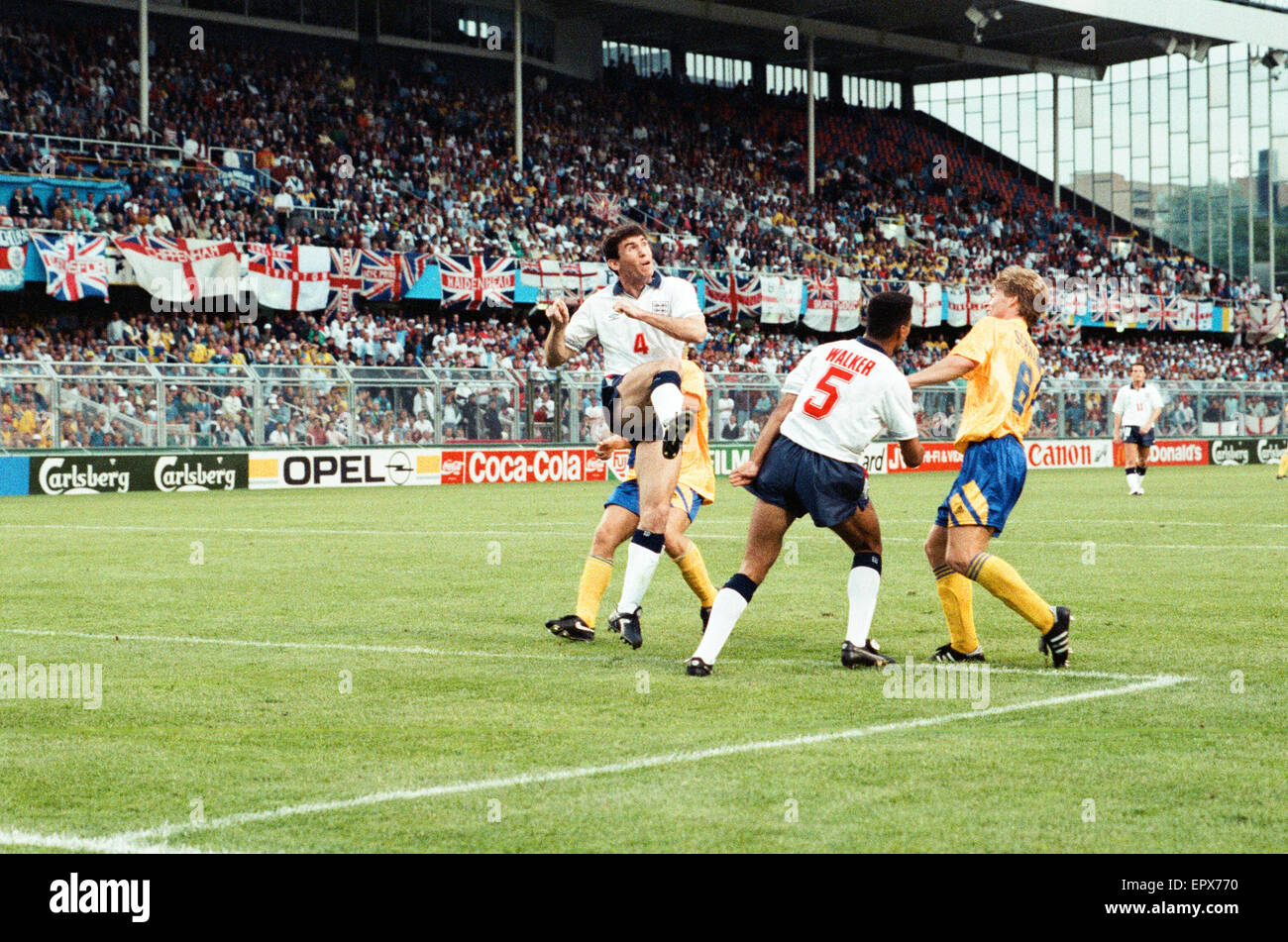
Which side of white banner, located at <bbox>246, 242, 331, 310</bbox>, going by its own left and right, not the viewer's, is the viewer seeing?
front

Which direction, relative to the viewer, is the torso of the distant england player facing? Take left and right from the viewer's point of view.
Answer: facing the viewer

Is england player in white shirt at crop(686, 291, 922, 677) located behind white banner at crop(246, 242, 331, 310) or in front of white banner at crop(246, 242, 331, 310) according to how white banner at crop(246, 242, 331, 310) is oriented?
in front

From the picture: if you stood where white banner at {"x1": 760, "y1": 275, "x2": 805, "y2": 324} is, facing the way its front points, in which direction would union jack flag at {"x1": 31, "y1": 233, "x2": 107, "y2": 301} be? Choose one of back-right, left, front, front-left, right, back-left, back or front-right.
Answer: front-right

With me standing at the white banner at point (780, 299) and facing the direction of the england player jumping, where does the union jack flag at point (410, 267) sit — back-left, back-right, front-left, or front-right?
front-right

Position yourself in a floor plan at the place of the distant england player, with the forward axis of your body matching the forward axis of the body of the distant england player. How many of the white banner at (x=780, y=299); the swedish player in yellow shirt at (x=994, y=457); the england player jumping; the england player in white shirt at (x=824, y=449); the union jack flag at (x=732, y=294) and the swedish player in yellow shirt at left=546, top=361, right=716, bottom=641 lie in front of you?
4

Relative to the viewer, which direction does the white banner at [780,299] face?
toward the camera

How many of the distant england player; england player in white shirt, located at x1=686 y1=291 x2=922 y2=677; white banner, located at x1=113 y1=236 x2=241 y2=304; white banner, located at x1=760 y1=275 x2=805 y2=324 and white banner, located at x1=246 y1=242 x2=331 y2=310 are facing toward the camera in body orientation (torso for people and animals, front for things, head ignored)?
4

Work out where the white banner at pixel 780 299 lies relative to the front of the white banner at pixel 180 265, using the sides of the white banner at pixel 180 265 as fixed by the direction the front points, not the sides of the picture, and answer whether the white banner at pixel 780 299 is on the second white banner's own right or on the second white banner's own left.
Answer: on the second white banner's own left

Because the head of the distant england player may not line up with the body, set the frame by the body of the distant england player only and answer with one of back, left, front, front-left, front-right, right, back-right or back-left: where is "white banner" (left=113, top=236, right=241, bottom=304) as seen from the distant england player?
right

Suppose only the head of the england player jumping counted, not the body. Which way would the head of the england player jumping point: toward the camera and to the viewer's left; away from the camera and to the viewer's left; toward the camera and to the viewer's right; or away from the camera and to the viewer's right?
toward the camera and to the viewer's right

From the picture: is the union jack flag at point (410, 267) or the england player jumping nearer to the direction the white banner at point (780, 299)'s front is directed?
the england player jumping

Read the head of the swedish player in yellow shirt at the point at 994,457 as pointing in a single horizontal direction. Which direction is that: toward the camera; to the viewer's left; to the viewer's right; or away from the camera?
to the viewer's left
